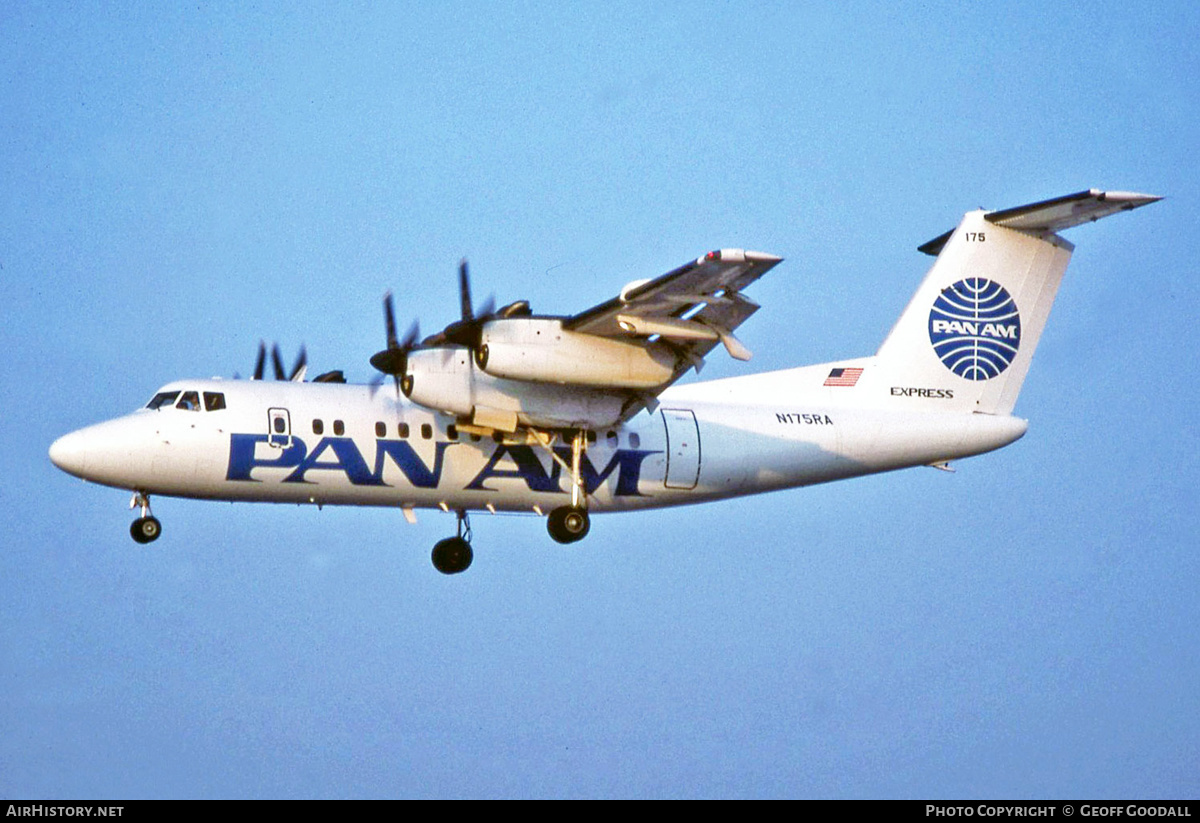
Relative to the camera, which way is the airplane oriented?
to the viewer's left
